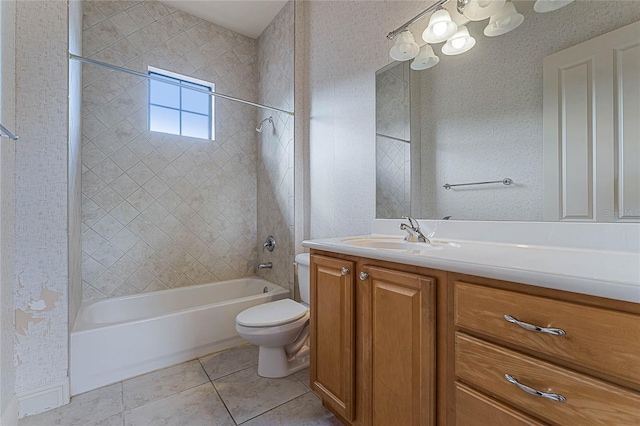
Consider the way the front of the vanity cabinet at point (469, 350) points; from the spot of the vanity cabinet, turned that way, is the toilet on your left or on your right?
on your right

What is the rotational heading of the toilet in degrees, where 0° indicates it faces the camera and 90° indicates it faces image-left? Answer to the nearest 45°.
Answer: approximately 45°

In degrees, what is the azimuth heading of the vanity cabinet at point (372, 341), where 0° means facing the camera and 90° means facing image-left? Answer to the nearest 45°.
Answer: approximately 45°

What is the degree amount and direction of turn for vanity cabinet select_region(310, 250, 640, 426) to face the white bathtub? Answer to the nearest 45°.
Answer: approximately 45° to its right

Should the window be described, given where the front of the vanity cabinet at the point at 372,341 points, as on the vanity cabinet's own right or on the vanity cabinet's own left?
on the vanity cabinet's own right

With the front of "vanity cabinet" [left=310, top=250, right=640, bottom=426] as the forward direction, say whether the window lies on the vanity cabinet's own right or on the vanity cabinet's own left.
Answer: on the vanity cabinet's own right

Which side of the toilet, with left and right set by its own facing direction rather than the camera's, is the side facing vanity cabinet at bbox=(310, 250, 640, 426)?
left

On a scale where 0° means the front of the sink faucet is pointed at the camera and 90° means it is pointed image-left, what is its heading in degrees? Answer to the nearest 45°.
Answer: approximately 45°
